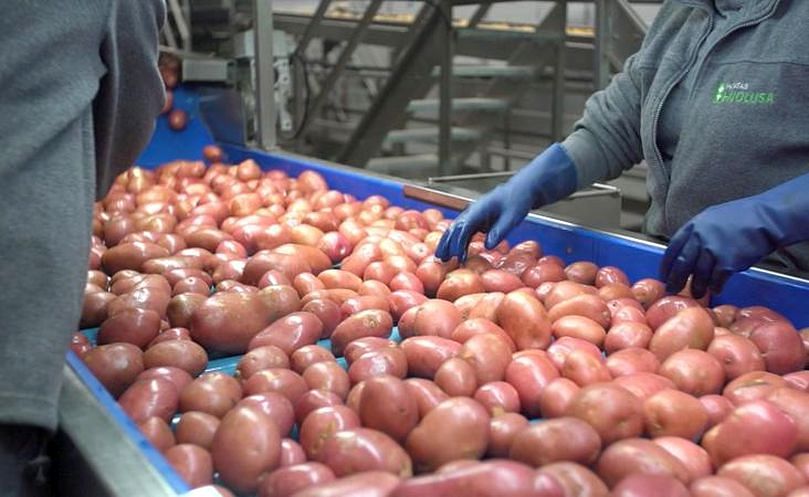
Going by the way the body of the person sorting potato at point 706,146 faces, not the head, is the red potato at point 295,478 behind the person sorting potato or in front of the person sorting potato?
in front

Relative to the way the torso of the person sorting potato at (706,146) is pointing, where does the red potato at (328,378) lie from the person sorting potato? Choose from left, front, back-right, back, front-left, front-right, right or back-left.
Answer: front

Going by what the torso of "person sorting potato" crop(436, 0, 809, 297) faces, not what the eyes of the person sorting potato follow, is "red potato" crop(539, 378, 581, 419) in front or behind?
in front

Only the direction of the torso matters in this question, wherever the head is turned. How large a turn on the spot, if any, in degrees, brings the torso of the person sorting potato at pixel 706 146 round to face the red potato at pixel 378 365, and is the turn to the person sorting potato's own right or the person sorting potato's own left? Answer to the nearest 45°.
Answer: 0° — they already face it

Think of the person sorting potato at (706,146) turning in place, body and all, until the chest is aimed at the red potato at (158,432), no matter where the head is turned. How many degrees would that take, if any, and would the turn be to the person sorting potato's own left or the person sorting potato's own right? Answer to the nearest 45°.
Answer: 0° — they already face it

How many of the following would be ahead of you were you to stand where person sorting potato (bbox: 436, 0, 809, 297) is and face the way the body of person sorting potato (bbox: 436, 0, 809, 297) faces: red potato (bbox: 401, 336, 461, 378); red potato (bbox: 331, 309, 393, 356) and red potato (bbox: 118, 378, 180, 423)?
3

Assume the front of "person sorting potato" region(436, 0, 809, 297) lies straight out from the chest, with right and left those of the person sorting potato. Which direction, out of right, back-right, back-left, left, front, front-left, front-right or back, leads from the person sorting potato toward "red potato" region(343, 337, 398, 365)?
front

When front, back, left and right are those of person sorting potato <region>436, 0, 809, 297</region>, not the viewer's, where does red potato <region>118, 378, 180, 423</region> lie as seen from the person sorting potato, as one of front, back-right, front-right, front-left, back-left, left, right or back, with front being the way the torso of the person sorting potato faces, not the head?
front

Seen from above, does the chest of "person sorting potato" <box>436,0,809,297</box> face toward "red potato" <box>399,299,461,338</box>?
yes

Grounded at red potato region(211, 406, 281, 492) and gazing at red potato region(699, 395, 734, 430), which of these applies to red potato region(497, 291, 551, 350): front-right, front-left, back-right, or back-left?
front-left

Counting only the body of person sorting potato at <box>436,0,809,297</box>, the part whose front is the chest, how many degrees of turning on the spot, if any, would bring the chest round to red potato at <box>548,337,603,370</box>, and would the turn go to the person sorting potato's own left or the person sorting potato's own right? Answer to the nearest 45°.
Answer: approximately 45° to the person sorting potato's own left

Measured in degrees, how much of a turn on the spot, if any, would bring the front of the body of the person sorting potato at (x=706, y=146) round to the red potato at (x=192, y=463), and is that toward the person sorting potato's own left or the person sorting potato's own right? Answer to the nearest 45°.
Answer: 0° — they already face it

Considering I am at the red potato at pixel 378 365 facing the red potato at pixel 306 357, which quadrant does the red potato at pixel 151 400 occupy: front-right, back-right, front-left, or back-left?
front-left

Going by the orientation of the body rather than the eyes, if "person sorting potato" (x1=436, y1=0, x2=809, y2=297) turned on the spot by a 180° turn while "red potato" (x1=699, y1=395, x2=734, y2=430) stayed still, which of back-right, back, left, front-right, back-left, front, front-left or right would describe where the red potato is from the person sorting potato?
back-right

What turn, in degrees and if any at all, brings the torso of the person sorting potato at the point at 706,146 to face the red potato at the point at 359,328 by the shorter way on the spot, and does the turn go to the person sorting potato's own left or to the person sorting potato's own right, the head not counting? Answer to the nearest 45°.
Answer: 0° — they already face it

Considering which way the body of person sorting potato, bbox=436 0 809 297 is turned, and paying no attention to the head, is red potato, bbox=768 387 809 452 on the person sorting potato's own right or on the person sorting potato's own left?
on the person sorting potato's own left

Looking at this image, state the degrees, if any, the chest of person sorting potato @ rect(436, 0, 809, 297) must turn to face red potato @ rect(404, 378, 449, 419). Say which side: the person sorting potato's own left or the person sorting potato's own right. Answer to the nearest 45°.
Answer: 0° — they already face it

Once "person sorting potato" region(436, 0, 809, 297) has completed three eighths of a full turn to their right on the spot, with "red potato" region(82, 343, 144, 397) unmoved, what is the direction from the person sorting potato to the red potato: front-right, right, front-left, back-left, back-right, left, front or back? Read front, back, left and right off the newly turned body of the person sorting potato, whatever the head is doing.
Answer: back-left

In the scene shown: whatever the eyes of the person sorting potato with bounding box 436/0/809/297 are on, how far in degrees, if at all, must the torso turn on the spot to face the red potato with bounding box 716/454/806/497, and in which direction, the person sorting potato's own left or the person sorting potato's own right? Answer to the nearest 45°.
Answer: approximately 45° to the person sorting potato's own left

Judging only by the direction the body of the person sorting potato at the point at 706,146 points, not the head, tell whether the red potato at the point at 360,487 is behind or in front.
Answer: in front

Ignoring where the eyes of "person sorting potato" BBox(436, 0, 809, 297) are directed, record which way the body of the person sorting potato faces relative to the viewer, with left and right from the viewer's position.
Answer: facing the viewer and to the left of the viewer

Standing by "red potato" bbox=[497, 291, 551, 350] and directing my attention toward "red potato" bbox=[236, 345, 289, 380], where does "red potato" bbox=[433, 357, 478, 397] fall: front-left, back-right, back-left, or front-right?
front-left

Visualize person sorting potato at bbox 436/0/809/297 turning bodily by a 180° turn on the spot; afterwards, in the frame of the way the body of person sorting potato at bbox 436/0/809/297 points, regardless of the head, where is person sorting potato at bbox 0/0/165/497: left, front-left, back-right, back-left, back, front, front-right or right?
back
